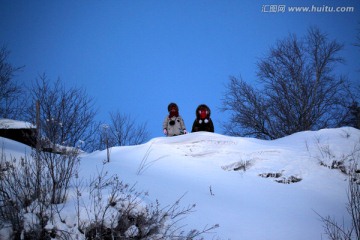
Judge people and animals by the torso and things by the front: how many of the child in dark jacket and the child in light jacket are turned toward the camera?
2

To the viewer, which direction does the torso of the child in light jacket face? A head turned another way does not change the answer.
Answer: toward the camera

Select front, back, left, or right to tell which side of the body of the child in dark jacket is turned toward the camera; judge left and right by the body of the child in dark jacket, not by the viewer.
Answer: front

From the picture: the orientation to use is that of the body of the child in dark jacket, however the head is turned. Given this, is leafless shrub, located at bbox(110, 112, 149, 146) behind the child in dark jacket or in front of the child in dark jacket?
behind

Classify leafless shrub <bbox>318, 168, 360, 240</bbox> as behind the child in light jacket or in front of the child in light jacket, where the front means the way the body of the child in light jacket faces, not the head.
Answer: in front

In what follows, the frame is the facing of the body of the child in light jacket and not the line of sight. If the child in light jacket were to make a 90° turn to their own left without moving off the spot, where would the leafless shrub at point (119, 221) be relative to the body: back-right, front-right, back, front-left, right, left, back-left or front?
right

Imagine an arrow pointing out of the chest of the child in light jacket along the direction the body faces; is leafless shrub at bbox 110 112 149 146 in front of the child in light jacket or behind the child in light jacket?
behind

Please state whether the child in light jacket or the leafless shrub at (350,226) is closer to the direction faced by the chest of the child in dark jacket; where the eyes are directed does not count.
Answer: the leafless shrub

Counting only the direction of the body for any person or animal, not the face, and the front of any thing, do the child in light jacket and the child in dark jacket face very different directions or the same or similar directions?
same or similar directions

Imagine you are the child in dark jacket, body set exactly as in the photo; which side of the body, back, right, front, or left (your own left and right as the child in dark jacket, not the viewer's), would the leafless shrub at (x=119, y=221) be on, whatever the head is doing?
front

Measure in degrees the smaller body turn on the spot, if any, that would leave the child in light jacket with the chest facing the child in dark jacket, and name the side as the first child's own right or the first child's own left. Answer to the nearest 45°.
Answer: approximately 90° to the first child's own left
